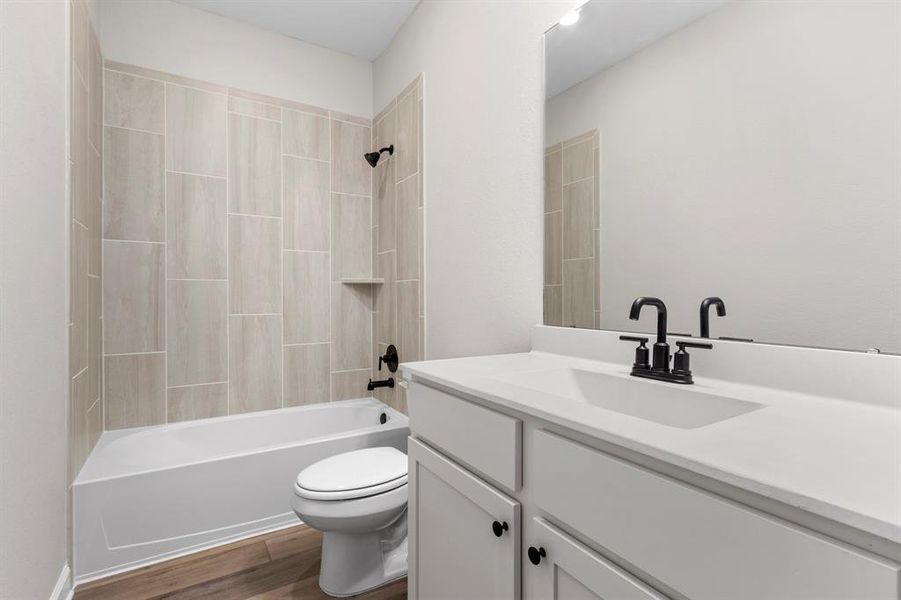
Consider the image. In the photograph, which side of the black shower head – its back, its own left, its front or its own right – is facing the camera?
left

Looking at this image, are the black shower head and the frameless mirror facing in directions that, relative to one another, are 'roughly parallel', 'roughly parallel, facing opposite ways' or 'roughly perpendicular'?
roughly parallel

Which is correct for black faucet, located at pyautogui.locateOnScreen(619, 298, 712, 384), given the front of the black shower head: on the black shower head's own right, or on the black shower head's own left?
on the black shower head's own left

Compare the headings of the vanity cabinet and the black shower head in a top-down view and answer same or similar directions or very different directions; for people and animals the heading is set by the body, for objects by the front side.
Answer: same or similar directions

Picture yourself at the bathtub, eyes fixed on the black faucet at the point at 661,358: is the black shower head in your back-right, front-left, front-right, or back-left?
front-left

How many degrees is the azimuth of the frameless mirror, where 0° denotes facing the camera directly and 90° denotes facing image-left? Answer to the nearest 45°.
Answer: approximately 45°

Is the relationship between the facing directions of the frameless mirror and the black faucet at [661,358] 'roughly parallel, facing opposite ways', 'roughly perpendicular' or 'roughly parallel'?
roughly parallel

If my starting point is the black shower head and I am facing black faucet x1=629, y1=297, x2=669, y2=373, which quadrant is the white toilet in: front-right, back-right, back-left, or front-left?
front-right

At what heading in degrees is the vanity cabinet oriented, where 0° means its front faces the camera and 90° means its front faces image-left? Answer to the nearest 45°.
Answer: approximately 45°
